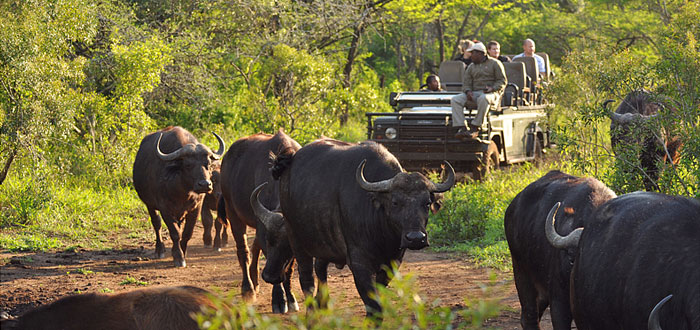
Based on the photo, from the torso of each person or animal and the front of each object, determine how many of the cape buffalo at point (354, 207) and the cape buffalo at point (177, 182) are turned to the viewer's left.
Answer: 0

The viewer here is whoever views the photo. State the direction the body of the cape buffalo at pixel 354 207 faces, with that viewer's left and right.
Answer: facing the viewer and to the right of the viewer

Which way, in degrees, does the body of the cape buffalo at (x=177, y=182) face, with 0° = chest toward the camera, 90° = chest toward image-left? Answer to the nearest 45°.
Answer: approximately 315°

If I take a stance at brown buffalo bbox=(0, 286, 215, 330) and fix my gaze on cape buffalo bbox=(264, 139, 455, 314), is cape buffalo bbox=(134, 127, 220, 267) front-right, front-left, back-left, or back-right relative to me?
front-left

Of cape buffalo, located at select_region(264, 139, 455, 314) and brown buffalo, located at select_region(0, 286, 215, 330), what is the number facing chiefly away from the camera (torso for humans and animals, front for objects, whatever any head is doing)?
0

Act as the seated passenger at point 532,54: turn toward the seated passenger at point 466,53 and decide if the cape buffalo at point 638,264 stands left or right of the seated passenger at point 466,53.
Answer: left

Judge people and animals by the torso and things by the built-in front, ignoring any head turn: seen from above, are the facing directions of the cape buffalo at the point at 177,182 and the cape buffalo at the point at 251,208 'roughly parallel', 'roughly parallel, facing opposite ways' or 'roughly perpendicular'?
roughly parallel

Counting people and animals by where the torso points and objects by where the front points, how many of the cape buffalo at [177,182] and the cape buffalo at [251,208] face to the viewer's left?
0

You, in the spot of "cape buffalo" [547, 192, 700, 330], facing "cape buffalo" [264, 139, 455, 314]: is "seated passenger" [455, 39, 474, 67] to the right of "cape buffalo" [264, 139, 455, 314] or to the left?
right

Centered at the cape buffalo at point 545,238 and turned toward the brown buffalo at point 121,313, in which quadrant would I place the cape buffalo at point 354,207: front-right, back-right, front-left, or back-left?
front-right

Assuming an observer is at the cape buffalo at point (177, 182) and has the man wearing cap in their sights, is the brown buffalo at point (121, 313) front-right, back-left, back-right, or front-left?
back-right

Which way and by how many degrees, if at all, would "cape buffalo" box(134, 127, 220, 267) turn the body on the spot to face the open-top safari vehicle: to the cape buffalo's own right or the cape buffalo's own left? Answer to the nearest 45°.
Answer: approximately 90° to the cape buffalo's own left

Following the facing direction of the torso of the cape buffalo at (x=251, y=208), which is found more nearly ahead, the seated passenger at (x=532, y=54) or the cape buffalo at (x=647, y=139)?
the cape buffalo

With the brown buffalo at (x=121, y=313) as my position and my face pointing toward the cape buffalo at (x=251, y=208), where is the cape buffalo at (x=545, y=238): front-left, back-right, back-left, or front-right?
front-right

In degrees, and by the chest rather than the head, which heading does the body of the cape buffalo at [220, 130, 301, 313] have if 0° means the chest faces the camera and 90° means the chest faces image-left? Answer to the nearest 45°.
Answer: approximately 315°
